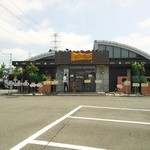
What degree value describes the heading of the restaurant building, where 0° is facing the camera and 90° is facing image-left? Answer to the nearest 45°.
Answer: approximately 0°

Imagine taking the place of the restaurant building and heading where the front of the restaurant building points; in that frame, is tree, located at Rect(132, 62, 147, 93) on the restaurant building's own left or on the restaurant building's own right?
on the restaurant building's own left
